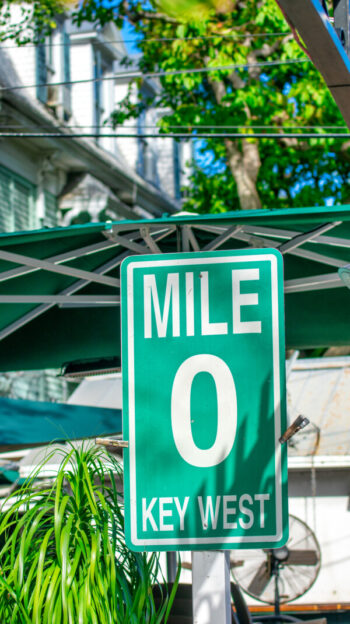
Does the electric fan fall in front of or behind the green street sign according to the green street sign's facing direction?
behind

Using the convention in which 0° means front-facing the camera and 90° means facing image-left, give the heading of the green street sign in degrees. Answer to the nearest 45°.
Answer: approximately 0°

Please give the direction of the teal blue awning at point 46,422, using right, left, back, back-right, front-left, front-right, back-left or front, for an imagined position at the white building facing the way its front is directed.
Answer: front-right

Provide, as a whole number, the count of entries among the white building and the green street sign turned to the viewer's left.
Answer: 0

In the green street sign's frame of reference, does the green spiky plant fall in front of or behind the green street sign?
behind

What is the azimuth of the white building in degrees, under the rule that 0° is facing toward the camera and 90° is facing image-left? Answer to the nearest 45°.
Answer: approximately 315°

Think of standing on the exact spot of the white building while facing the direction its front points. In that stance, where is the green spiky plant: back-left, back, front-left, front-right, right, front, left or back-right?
front-right

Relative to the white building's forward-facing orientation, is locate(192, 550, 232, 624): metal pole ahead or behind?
ahead
